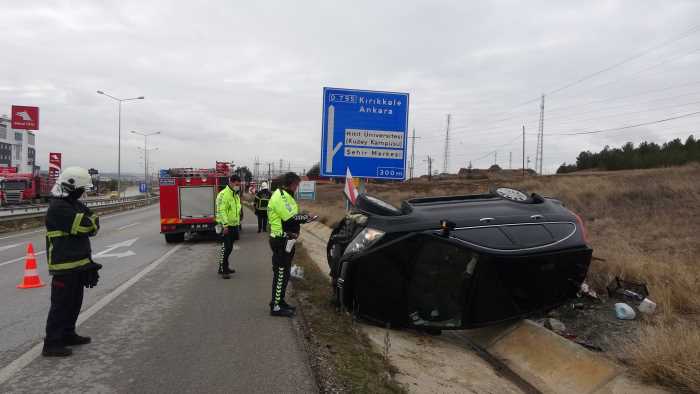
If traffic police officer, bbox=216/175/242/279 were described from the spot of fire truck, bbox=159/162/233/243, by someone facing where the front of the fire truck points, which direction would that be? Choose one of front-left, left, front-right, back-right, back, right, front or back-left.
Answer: back

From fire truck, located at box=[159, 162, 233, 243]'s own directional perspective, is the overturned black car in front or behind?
behind

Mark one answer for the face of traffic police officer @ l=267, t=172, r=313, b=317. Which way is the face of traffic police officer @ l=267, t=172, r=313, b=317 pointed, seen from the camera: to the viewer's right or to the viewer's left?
to the viewer's right

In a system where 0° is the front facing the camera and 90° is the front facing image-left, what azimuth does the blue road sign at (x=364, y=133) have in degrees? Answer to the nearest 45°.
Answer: approximately 0°

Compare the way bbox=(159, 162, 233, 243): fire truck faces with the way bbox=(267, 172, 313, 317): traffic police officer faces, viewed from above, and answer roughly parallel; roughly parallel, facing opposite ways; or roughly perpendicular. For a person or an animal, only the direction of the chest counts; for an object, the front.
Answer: roughly perpendicular

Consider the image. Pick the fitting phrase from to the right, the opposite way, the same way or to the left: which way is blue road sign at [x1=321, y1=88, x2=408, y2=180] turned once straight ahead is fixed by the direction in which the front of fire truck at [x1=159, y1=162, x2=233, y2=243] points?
the opposite way

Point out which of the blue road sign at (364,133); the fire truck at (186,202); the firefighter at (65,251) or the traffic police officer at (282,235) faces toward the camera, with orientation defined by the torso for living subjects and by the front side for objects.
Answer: the blue road sign

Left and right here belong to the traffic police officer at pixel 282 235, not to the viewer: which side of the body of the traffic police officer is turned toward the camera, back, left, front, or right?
right

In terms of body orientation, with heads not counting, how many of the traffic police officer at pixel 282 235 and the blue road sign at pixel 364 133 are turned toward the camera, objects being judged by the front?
1

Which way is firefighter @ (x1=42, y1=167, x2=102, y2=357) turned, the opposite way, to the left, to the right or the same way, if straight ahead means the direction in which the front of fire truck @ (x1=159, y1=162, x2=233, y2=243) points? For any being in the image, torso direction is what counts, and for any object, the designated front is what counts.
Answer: to the right

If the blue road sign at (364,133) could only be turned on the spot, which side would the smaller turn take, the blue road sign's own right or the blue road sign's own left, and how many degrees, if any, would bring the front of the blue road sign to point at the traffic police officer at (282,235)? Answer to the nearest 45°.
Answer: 0° — it already faces them

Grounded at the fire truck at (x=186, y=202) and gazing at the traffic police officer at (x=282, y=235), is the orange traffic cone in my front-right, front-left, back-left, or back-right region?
front-right

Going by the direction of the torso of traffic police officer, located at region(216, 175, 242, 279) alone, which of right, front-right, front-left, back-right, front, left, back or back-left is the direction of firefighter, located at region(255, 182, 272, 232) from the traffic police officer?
back-left

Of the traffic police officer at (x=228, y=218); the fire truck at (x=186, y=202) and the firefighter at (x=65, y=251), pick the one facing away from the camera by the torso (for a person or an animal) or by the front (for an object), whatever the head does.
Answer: the fire truck

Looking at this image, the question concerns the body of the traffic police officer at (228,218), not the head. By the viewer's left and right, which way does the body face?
facing the viewer and to the right of the viewer

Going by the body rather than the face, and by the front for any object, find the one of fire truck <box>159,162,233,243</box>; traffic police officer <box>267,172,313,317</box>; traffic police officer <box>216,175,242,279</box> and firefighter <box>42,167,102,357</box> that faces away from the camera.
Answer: the fire truck

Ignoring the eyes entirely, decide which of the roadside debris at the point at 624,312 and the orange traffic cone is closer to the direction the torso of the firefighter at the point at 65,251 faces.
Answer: the roadside debris

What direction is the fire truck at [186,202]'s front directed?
away from the camera

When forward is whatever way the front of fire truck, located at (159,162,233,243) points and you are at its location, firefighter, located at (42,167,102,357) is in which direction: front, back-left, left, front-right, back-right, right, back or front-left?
back

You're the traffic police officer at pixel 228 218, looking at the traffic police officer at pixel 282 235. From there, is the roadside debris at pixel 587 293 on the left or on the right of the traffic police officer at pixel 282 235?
left

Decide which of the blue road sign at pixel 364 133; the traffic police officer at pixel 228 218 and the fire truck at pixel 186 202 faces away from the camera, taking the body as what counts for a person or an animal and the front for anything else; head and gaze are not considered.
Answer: the fire truck

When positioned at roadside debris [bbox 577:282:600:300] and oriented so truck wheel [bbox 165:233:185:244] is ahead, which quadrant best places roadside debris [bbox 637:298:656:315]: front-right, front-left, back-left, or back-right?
back-left

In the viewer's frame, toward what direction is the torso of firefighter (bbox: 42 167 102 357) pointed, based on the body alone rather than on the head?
to the viewer's right
